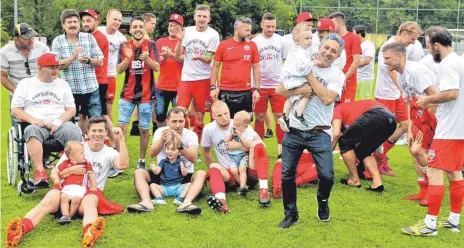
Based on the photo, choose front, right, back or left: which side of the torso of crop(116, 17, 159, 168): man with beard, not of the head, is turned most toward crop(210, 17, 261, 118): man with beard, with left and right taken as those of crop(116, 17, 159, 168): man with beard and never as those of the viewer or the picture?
left

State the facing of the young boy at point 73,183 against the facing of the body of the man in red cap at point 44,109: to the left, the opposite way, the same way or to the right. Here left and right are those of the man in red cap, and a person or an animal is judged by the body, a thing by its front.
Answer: the same way

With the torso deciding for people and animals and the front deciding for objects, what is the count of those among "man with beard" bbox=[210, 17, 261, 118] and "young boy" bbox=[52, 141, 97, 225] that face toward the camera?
2

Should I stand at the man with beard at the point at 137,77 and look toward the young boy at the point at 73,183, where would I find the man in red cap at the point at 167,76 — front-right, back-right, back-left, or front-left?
back-left

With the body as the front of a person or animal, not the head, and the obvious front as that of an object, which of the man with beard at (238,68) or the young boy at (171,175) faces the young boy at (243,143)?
the man with beard

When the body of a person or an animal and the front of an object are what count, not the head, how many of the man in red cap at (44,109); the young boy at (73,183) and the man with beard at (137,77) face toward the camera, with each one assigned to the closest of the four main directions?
3

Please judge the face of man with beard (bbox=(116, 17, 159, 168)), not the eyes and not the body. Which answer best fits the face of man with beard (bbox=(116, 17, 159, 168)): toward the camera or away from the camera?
toward the camera

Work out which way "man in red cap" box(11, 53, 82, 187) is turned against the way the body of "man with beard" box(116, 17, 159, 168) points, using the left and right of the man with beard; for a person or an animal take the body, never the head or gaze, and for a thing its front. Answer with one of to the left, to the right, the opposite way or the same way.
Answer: the same way

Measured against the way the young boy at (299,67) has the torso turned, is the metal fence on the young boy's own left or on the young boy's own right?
on the young boy's own left

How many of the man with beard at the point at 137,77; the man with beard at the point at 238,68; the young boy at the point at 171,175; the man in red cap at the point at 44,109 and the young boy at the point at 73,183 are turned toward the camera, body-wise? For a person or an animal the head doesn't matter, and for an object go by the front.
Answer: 5

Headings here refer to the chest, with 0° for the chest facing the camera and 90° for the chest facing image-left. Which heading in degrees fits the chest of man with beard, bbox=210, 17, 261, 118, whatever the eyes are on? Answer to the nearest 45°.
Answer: approximately 0°

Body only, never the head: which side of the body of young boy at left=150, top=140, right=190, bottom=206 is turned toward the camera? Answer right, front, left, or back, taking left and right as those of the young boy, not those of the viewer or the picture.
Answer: front

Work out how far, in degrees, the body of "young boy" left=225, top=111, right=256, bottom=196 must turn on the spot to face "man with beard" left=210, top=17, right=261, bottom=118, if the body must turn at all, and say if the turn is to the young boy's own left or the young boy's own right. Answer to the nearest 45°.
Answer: approximately 135° to the young boy's own right

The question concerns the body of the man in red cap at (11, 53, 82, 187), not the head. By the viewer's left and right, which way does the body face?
facing the viewer

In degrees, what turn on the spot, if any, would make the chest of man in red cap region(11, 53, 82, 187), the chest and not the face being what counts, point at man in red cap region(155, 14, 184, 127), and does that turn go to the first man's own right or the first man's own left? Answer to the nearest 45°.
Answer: approximately 135° to the first man's own left

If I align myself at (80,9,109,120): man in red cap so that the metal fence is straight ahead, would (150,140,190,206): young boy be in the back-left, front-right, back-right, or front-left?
back-right

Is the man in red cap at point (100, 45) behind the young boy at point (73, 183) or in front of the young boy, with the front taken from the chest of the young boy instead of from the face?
behind

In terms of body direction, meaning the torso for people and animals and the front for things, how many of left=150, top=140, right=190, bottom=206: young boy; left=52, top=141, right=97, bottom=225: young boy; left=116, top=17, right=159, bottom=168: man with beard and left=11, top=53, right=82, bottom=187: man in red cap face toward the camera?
4

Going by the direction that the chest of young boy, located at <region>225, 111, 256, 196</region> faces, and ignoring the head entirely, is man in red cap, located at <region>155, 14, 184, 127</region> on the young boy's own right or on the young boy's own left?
on the young boy's own right
